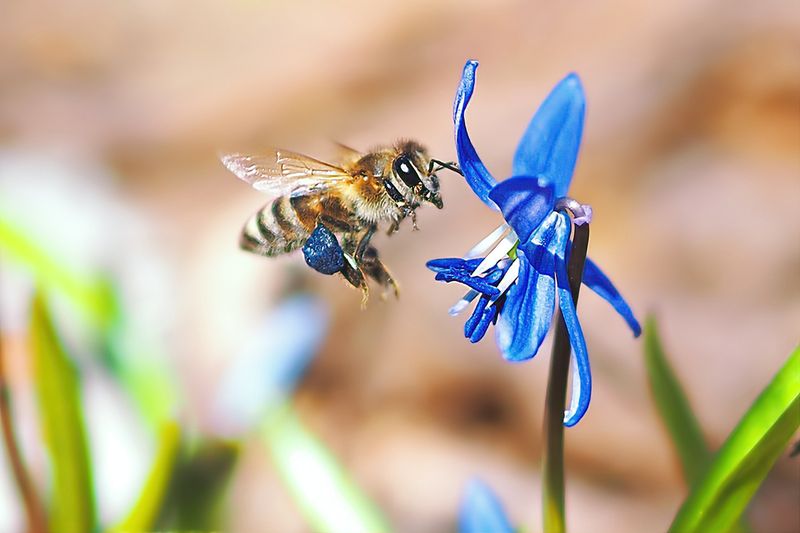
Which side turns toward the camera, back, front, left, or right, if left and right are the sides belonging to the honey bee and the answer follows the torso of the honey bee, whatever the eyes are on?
right

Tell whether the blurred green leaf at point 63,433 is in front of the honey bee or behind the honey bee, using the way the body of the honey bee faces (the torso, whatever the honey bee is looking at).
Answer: behind

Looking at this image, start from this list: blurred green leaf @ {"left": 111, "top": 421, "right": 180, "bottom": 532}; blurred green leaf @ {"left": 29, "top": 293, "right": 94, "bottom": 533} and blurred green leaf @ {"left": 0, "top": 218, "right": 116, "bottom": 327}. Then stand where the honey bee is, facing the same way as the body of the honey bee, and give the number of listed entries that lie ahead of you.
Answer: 0

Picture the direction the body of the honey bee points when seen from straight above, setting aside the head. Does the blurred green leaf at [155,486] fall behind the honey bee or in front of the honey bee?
behind

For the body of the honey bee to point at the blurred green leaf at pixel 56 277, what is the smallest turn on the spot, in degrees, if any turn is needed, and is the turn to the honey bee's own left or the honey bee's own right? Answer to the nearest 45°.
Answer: approximately 135° to the honey bee's own left
